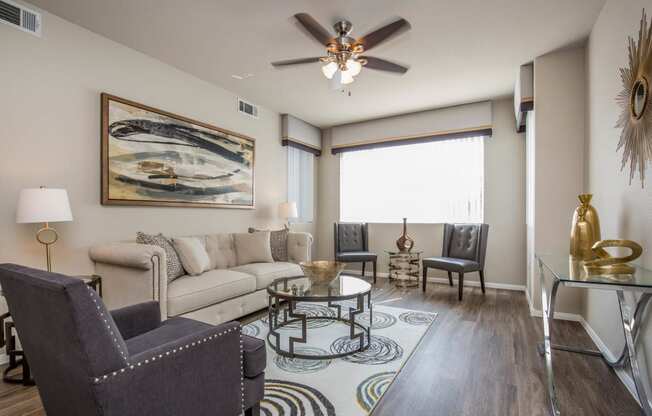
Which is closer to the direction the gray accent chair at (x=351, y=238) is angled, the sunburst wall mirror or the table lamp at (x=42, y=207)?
the sunburst wall mirror

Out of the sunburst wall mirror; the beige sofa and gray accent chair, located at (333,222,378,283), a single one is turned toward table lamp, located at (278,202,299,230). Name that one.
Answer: the sunburst wall mirror

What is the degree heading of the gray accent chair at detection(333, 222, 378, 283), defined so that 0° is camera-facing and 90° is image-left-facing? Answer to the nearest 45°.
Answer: approximately 315°

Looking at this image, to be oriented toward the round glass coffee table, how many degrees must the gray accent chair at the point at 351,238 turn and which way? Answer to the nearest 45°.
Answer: approximately 45° to its right

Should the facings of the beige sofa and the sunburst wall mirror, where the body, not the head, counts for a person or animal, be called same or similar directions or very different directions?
very different directions

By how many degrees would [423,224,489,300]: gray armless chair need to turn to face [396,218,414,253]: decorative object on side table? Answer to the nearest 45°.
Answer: approximately 90° to its right

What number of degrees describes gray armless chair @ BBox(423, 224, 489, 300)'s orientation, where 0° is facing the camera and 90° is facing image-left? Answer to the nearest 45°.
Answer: approximately 45°

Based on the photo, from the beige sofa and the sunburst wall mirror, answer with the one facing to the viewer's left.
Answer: the sunburst wall mirror

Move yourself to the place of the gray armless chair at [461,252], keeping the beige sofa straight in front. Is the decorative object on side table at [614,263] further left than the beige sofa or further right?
left

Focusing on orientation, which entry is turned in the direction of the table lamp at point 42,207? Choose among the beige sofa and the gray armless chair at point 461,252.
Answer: the gray armless chair
